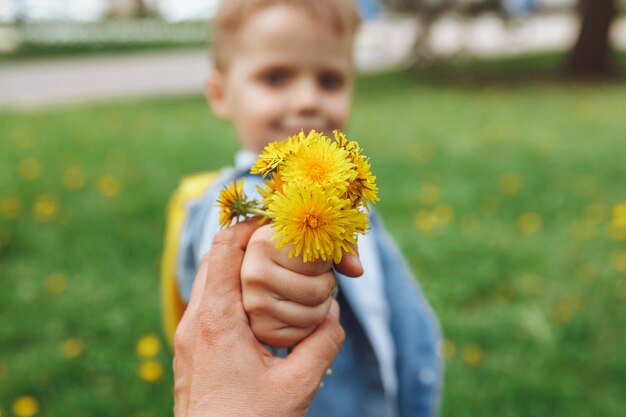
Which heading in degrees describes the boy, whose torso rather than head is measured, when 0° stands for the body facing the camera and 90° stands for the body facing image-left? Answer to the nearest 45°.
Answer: approximately 0°

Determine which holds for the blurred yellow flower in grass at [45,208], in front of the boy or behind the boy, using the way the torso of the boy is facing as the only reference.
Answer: behind

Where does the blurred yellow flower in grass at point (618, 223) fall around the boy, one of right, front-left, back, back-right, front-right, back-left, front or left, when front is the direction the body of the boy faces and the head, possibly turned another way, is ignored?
back-left

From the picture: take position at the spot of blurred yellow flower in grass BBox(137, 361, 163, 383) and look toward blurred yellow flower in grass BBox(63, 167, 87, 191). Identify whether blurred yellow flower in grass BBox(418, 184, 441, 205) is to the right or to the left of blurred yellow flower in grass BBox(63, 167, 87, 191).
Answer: right

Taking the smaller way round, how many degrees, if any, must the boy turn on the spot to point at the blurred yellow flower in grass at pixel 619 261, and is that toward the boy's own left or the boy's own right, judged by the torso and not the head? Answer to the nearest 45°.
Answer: approximately 135° to the boy's own left

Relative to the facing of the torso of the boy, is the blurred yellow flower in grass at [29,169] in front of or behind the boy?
behind

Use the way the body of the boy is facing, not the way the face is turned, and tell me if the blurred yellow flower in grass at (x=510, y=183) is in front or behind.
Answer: behind

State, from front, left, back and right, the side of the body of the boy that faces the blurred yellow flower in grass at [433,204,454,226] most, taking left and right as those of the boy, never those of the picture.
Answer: back

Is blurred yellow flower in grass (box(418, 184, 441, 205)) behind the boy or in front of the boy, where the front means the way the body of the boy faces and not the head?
behind

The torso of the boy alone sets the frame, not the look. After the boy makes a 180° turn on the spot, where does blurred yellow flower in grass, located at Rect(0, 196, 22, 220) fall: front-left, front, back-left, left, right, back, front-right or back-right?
front-left
